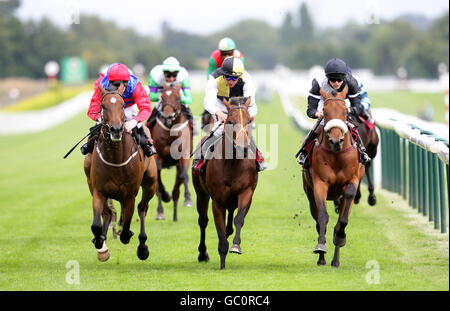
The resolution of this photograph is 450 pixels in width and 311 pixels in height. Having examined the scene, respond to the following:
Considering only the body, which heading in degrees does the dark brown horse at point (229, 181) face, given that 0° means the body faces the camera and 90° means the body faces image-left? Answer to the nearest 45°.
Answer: approximately 0°

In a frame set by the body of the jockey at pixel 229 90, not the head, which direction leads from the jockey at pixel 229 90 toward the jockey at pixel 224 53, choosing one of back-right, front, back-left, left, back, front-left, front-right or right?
back

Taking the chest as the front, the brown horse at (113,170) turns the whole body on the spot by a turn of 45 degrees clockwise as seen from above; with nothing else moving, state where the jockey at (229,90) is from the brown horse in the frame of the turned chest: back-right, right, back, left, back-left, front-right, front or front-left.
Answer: back-left

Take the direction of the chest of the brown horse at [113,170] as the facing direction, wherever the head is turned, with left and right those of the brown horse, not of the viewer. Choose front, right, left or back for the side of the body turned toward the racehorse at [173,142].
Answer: back

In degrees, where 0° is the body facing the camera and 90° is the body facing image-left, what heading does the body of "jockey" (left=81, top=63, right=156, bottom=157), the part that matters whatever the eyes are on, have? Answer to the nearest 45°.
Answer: approximately 0°

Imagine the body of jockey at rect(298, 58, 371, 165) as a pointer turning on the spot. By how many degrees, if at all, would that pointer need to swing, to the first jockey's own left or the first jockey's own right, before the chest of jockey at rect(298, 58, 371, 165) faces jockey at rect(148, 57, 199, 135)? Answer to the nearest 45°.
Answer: approximately 135° to the first jockey's own right
